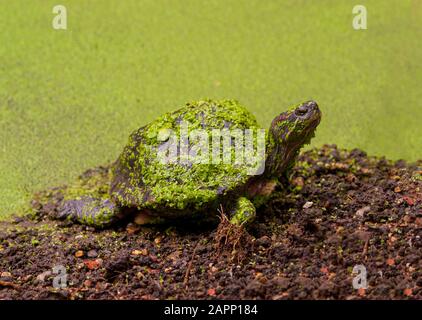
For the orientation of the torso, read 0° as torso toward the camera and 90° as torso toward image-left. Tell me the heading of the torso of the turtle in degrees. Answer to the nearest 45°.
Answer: approximately 270°
